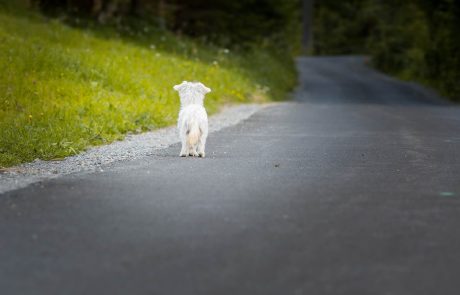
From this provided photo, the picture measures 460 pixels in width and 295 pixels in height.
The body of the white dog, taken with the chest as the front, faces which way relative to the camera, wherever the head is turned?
away from the camera
